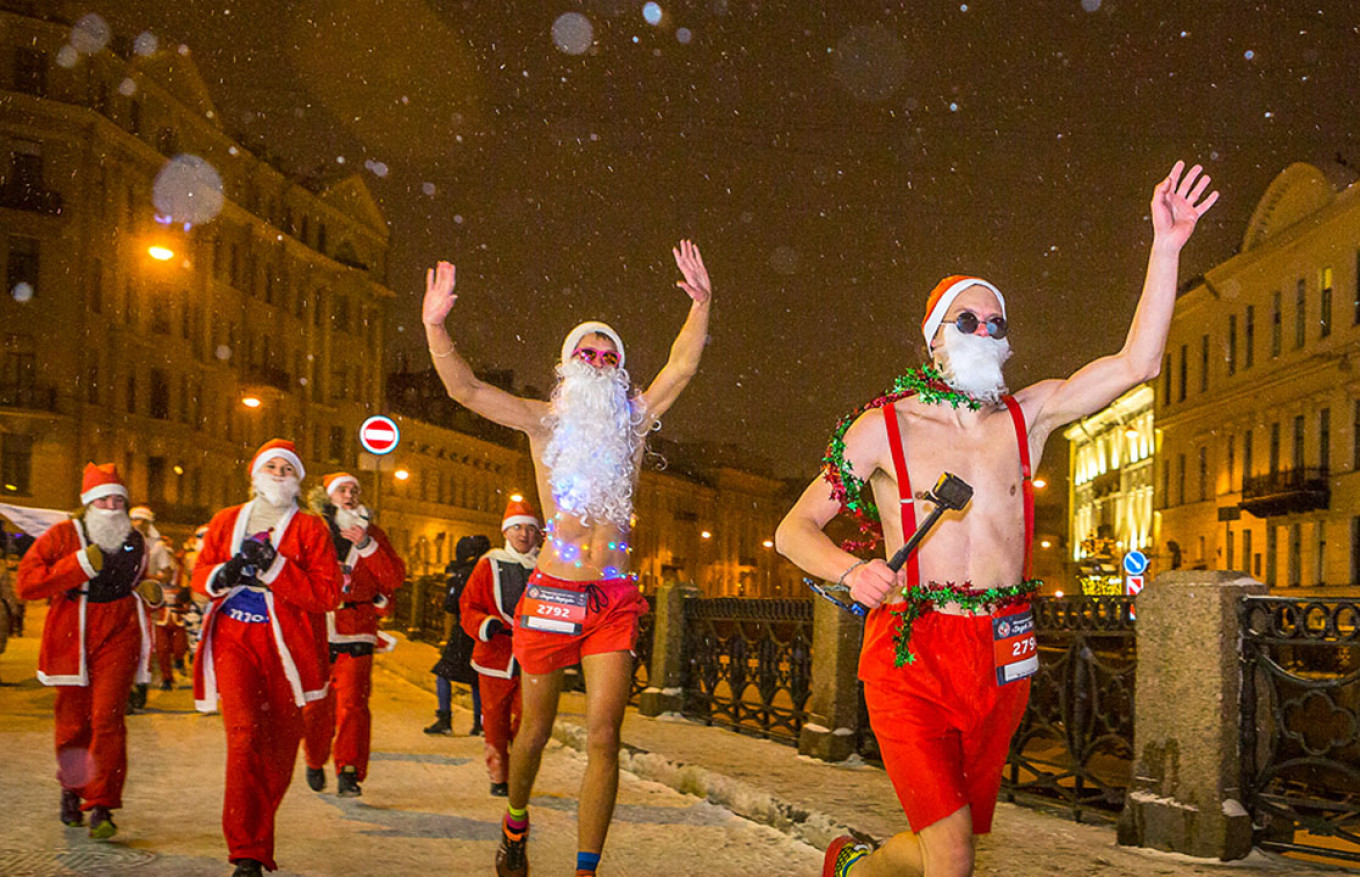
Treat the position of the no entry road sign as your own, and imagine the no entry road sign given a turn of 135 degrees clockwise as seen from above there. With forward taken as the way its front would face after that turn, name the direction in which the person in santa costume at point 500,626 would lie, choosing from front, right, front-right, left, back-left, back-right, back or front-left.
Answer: back-left

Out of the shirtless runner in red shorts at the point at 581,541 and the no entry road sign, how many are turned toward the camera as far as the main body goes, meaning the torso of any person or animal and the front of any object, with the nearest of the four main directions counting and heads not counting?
2

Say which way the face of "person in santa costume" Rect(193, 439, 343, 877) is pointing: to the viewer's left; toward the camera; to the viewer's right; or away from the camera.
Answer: toward the camera

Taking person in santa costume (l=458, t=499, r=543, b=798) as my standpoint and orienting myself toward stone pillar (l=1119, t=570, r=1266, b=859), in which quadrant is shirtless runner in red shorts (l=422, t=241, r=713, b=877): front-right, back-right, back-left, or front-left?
front-right

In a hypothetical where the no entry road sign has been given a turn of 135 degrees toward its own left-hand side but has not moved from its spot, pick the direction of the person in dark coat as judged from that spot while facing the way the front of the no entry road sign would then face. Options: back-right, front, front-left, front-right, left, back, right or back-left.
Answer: back-right

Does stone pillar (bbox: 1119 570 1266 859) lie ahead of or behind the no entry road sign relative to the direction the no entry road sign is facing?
ahead

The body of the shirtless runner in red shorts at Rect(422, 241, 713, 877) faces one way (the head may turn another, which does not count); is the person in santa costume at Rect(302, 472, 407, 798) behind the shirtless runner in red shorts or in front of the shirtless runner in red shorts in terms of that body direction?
behind

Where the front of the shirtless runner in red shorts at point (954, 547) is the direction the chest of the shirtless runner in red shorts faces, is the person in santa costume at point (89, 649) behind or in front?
behind

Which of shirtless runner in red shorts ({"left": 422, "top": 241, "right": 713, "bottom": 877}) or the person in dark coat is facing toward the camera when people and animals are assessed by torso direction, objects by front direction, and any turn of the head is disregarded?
the shirtless runner in red shorts

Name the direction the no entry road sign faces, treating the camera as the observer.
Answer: facing the viewer

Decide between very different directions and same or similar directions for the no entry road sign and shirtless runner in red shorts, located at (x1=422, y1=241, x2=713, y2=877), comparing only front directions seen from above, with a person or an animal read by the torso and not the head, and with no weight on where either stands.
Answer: same or similar directions

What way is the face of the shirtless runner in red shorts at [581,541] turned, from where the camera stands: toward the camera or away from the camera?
toward the camera

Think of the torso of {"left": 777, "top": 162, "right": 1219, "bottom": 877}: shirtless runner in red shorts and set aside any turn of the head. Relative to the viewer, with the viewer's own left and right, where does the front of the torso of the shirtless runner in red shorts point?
facing the viewer and to the right of the viewer

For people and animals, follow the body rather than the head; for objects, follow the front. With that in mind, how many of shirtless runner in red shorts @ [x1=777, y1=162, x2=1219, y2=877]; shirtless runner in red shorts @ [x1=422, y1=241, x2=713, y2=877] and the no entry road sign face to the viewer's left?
0

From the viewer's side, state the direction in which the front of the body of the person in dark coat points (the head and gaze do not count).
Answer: to the viewer's left

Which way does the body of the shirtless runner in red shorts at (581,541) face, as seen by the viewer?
toward the camera

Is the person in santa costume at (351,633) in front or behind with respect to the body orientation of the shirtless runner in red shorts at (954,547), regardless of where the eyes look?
behind
